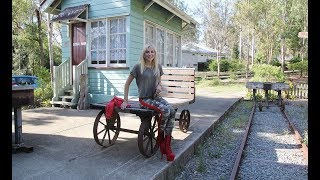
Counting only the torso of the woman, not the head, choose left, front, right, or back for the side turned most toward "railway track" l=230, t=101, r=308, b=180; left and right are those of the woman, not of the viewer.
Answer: left

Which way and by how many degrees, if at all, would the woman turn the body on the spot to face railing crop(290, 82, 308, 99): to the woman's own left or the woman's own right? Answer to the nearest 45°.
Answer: approximately 90° to the woman's own left

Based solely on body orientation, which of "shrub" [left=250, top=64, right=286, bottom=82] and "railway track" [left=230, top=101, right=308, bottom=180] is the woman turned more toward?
the railway track

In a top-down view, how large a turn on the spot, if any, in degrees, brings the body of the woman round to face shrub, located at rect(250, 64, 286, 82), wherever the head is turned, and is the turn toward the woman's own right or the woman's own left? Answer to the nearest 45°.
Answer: approximately 90° to the woman's own left

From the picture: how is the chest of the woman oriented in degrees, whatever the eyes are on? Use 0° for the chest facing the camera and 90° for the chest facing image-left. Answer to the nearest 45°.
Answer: approximately 315°
